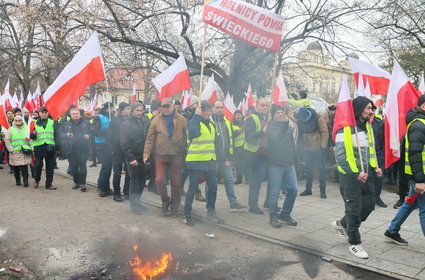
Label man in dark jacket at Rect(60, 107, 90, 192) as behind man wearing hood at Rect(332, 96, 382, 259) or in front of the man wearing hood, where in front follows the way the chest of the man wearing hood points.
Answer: behind

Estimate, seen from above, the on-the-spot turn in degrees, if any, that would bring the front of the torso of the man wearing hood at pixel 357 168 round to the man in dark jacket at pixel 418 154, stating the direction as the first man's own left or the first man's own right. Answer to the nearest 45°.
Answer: approximately 45° to the first man's own left

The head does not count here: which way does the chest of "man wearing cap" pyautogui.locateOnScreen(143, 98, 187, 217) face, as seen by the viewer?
toward the camera

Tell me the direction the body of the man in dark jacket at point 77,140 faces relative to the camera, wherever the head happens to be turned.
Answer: toward the camera

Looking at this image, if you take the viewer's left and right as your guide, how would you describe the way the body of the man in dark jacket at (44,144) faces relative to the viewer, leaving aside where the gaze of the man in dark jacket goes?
facing the viewer

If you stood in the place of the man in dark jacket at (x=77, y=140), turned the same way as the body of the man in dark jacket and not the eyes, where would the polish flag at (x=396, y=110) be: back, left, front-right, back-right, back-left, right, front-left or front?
front-left

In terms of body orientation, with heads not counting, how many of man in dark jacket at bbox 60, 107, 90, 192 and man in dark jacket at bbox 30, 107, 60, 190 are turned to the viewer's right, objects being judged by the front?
0
